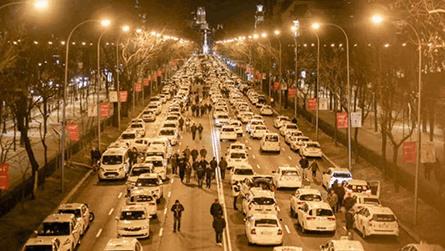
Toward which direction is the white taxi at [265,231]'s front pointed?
away from the camera

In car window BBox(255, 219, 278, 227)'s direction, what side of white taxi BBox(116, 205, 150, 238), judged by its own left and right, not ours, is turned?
left

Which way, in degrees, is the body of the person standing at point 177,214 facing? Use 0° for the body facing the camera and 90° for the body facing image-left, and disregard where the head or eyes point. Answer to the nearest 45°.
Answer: approximately 0°

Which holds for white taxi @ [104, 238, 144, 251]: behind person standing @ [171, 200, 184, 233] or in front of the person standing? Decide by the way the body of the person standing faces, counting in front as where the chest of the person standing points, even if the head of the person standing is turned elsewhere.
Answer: in front

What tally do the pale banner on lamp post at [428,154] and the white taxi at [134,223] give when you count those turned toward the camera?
2

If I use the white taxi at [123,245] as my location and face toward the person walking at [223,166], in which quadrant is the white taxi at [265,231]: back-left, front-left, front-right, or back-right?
front-right

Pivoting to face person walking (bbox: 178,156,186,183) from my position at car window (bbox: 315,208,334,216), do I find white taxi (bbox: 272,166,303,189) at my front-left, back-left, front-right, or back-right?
front-right

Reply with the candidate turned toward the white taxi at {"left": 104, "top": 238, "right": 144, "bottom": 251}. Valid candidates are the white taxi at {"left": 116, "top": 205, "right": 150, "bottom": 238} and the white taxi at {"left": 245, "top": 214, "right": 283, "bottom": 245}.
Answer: the white taxi at {"left": 116, "top": 205, "right": 150, "bottom": 238}

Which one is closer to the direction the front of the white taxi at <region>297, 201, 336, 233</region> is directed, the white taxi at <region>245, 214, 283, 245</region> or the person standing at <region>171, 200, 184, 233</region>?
the person standing

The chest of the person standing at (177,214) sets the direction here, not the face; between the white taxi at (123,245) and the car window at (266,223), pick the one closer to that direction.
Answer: the white taxi
